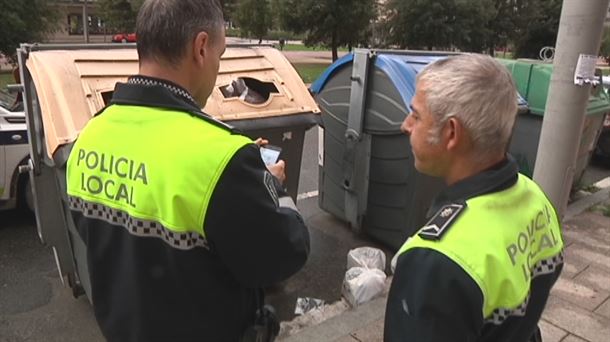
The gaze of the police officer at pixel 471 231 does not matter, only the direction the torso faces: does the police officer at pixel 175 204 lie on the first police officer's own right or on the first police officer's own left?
on the first police officer's own left

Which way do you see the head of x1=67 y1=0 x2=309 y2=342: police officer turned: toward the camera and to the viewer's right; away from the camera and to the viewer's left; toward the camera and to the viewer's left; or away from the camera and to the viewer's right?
away from the camera and to the viewer's right

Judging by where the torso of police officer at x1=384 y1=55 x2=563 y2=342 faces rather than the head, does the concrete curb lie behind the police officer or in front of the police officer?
in front

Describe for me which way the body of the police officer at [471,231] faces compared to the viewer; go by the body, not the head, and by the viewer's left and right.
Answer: facing away from the viewer and to the left of the viewer

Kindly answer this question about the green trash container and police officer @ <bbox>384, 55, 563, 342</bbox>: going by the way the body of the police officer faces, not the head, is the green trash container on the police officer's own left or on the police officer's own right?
on the police officer's own right

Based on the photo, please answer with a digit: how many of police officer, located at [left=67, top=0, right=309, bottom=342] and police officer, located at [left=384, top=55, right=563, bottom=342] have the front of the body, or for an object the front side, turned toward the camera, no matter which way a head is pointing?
0

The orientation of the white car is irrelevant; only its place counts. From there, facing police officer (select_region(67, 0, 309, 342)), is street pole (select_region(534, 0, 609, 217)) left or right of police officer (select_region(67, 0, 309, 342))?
left

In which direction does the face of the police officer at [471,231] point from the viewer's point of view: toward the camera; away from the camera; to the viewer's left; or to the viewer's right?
to the viewer's left

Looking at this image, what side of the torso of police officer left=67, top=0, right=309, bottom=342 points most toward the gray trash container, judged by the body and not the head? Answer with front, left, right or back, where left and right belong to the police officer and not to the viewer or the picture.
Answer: front

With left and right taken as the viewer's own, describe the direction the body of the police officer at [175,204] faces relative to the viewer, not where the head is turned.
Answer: facing away from the viewer and to the right of the viewer

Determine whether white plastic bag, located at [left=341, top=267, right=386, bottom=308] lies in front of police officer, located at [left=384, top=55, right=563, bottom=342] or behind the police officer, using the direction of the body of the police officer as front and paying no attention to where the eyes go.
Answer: in front
